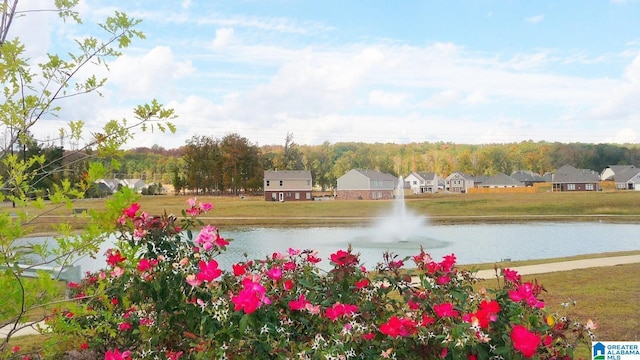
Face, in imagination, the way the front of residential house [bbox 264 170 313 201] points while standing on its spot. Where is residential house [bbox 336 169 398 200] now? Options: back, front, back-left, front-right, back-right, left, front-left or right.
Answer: back-left

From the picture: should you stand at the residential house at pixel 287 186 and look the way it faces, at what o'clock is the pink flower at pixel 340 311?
The pink flower is roughly at 12 o'clock from the residential house.

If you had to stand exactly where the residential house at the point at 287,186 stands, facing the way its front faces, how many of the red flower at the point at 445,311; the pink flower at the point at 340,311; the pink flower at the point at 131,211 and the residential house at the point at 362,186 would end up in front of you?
3

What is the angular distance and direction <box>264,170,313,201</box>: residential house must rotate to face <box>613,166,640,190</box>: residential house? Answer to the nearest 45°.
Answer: approximately 90° to its left

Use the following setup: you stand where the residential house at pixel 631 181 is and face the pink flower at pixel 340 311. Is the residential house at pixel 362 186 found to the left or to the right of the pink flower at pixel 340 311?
right

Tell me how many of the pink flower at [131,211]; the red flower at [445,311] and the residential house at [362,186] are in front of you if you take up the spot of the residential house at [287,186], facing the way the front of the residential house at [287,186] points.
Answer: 2

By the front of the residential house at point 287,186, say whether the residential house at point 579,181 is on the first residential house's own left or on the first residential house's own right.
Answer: on the first residential house's own left

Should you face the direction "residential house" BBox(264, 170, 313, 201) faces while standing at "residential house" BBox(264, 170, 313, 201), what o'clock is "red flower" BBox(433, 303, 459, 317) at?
The red flower is roughly at 12 o'clock from the residential house.

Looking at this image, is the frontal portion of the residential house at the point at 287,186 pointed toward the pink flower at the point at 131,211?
yes

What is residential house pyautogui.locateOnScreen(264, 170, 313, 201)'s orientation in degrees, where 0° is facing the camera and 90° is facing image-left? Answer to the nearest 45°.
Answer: approximately 0°

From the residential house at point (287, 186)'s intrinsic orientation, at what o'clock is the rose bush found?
The rose bush is roughly at 12 o'clock from the residential house.

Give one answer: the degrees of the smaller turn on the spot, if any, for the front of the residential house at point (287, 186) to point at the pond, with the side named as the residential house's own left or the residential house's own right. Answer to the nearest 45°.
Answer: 0° — it already faces it
